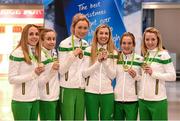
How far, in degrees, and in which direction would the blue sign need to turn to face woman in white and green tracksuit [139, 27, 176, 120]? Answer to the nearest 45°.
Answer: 0° — it already faces them

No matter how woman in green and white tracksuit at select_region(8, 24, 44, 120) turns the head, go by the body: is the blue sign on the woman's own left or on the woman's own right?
on the woman's own left

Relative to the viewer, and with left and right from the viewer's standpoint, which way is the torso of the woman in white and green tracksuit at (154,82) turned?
facing the viewer and to the left of the viewer

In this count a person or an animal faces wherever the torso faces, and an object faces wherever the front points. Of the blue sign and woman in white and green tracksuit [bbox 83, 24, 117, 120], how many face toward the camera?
2

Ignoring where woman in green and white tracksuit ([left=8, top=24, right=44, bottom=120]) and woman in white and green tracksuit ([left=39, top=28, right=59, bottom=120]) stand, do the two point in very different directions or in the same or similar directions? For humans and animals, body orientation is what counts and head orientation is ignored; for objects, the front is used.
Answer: same or similar directions

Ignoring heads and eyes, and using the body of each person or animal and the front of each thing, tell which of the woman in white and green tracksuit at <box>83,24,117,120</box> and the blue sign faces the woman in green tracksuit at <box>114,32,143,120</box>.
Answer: the blue sign

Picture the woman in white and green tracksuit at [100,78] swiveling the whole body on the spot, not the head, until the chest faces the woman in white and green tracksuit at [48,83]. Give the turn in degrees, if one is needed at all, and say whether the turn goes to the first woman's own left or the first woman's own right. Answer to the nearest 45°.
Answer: approximately 90° to the first woman's own right

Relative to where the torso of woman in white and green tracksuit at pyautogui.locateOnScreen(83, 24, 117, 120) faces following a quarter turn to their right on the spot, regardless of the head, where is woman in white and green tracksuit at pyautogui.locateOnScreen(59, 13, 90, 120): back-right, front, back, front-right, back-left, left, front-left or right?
front

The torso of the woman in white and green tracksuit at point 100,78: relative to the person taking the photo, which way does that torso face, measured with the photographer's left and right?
facing the viewer

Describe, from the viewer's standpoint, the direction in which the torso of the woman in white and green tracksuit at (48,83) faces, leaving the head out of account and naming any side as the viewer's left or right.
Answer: facing the viewer and to the right of the viewer

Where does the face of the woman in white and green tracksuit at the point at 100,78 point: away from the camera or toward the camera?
toward the camera

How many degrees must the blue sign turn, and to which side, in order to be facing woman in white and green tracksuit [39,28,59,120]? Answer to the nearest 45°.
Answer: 0° — it already faces them
